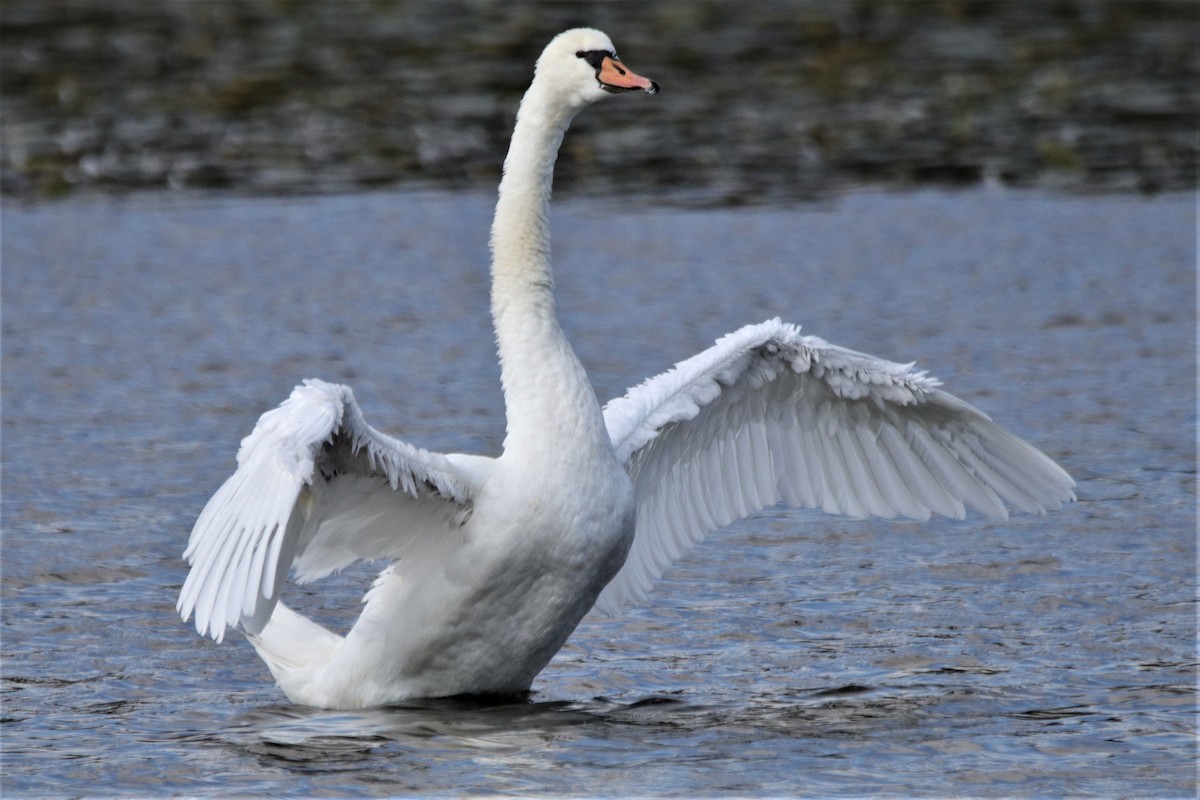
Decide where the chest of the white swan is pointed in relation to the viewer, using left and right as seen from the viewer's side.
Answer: facing the viewer and to the right of the viewer
